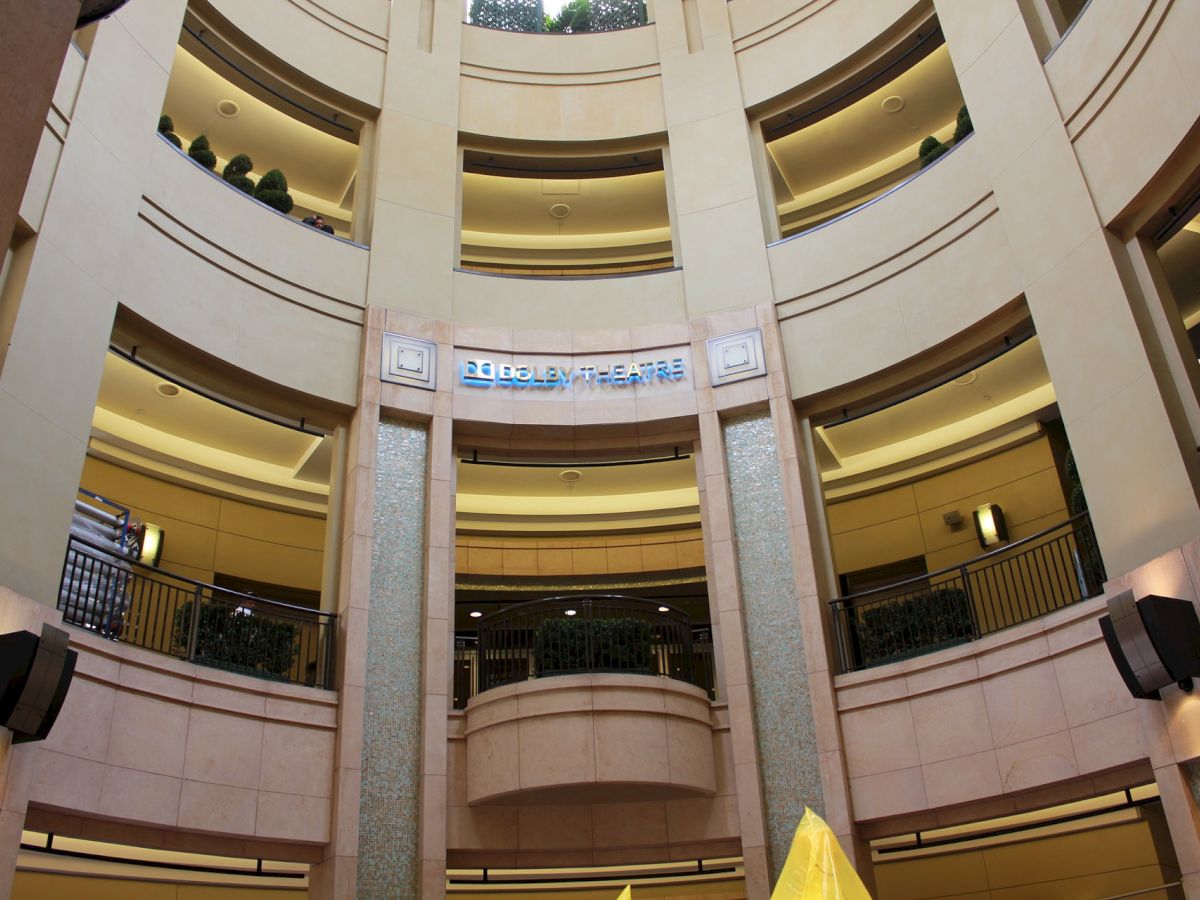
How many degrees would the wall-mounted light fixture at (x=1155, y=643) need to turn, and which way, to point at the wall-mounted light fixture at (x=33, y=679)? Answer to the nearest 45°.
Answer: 0° — it already faces it

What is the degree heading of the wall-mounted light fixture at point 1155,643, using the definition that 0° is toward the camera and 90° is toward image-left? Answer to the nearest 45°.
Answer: approximately 45°

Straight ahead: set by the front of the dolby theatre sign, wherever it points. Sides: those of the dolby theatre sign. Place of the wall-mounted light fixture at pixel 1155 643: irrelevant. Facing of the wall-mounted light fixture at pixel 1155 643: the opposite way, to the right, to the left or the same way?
to the right

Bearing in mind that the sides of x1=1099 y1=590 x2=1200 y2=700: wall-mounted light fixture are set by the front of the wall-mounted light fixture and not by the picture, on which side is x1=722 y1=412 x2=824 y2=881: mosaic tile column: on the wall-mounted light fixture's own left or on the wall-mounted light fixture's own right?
on the wall-mounted light fixture's own right

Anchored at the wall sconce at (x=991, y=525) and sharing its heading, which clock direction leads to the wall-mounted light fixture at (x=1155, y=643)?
The wall-mounted light fixture is roughly at 10 o'clock from the wall sconce.

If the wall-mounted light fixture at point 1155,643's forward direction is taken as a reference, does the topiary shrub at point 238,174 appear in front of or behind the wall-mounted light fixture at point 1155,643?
in front

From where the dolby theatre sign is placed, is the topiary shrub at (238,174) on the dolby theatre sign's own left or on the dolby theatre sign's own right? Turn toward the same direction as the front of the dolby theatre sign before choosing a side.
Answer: on the dolby theatre sign's own right

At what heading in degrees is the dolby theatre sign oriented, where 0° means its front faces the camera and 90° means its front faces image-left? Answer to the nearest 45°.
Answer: approximately 0°

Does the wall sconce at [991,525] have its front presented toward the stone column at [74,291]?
yes

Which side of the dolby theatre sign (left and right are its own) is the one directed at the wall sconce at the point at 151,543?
right

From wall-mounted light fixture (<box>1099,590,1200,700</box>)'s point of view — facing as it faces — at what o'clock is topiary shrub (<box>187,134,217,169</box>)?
The topiary shrub is roughly at 1 o'clock from the wall-mounted light fixture.
